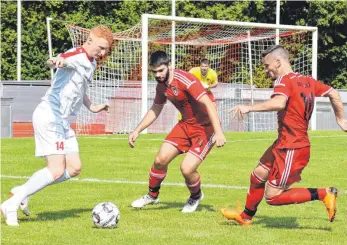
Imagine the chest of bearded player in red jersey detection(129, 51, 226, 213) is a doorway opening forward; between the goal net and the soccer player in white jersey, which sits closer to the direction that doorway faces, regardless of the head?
the soccer player in white jersey

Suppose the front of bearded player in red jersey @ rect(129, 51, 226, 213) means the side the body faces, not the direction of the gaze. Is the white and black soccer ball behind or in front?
in front

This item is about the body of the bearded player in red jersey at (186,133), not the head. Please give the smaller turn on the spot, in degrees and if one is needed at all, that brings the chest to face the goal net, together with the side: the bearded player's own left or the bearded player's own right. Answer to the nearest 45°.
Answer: approximately 135° to the bearded player's own right

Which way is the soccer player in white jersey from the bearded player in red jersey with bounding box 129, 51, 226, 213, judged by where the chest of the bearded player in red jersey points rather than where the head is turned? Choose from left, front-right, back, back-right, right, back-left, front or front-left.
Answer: front

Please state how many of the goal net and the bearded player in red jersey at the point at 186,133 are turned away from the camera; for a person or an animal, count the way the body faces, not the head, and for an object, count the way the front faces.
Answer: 0

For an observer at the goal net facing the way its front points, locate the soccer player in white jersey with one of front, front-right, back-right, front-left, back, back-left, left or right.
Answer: front-right

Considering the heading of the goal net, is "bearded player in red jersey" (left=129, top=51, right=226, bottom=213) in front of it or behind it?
in front

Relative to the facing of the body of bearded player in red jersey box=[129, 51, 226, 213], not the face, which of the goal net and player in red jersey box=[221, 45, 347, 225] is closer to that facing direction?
the player in red jersey
